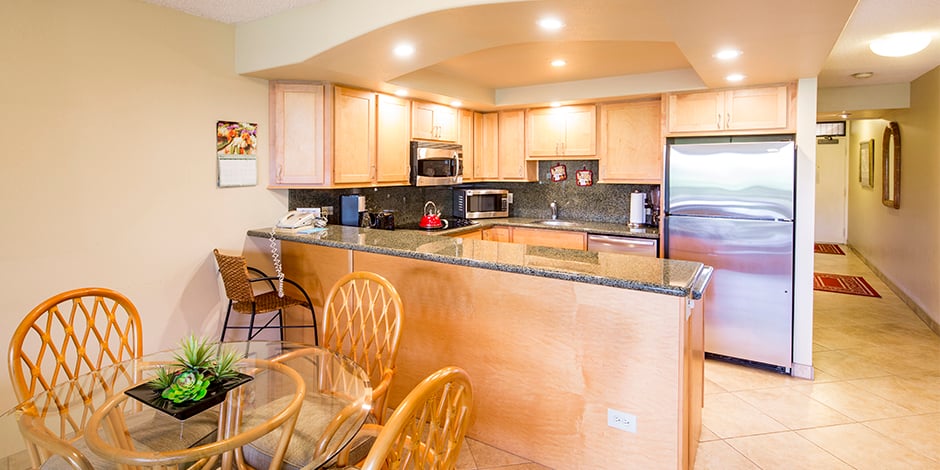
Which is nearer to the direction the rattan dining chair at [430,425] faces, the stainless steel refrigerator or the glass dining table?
the glass dining table

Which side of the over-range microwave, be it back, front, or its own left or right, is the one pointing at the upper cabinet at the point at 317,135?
right

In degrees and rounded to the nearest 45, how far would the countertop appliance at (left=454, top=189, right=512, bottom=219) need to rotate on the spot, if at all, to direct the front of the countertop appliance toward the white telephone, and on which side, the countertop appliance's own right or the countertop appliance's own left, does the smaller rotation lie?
approximately 90° to the countertop appliance's own right

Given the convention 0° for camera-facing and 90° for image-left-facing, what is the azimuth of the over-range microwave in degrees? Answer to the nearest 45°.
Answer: approximately 315°

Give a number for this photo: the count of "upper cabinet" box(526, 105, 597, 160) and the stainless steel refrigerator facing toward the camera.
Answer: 2

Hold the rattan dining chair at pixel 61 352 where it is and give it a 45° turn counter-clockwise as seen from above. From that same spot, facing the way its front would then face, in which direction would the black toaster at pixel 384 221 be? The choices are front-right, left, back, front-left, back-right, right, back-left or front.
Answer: front-left

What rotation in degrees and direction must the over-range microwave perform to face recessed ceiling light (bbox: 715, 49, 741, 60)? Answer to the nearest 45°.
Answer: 0° — it already faces it

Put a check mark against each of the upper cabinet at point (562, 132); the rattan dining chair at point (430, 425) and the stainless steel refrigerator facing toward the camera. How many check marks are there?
2

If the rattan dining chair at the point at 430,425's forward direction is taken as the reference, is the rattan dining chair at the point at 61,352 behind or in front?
in front

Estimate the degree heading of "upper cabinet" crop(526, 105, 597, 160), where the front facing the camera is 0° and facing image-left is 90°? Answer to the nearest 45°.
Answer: approximately 0°

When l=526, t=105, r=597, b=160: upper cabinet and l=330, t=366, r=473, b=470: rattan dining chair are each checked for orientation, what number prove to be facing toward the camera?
1
